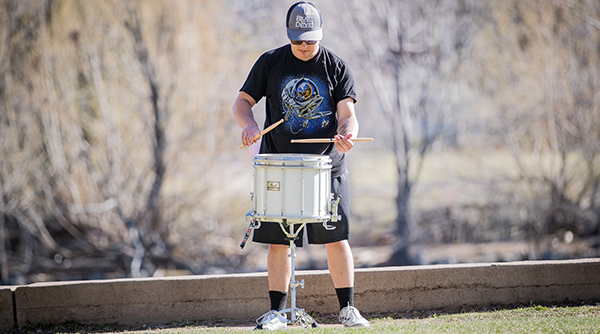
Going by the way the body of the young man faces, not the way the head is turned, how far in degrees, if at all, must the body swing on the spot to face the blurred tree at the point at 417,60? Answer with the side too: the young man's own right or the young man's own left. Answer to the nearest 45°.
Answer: approximately 180°

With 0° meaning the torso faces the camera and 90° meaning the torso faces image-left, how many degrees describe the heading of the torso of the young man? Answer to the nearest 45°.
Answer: approximately 0°

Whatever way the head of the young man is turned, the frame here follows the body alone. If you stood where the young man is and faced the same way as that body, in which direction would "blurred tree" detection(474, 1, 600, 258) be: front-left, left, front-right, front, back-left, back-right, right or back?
back-left
